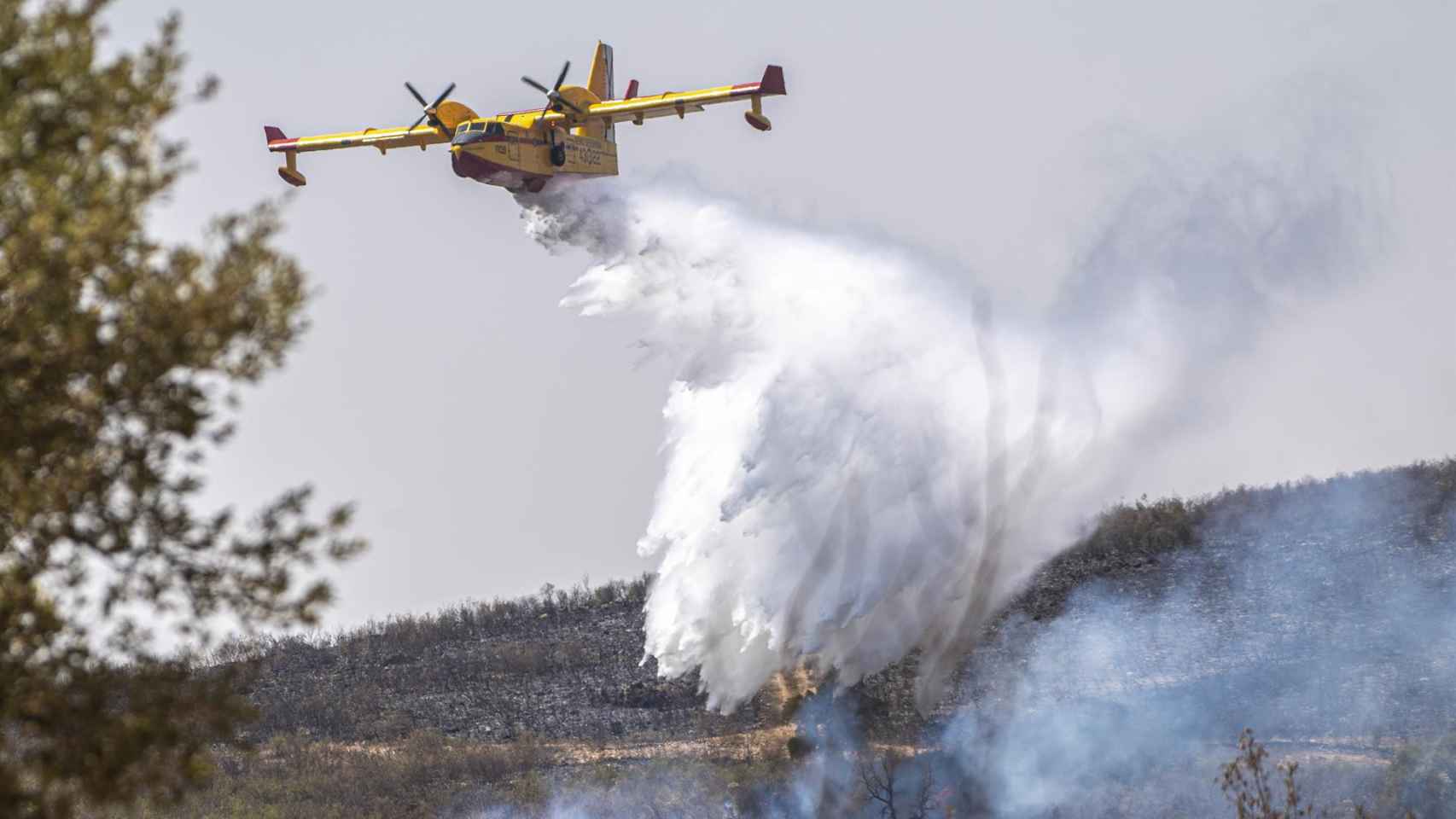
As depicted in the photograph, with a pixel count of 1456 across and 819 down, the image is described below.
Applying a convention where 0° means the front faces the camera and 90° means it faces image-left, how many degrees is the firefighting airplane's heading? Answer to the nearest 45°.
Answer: approximately 45°
